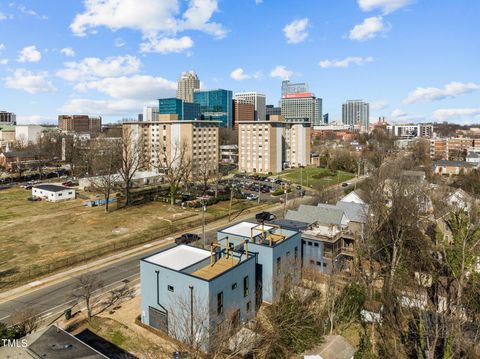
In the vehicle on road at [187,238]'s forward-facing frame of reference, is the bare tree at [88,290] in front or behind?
in front

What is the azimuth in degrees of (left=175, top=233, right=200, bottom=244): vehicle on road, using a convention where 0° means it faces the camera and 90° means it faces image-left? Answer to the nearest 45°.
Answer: approximately 45°
